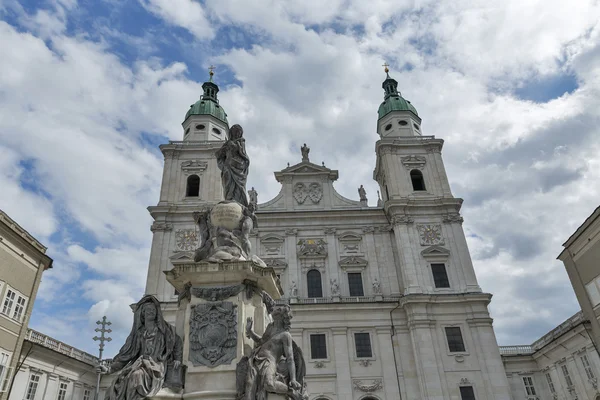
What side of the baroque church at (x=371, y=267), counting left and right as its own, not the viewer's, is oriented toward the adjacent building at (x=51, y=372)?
right

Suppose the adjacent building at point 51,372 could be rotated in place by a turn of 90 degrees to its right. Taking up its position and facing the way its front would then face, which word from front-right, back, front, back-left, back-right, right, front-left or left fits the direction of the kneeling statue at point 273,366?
front-left

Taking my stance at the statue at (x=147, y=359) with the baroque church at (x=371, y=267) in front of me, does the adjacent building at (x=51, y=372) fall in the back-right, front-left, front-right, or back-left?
front-left

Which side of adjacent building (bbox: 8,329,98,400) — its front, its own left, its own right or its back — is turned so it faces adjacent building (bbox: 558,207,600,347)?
front

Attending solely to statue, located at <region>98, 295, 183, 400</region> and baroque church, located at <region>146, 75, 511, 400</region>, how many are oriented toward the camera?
2

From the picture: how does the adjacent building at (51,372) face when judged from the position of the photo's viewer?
facing the viewer and to the right of the viewer

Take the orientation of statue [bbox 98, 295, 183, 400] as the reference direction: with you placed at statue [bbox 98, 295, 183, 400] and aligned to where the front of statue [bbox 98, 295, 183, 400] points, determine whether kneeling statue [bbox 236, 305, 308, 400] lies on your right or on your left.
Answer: on your left

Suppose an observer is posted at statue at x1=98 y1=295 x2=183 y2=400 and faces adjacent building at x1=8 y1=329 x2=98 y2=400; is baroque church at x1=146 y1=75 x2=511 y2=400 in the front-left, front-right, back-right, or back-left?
front-right

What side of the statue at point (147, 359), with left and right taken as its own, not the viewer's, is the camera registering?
front

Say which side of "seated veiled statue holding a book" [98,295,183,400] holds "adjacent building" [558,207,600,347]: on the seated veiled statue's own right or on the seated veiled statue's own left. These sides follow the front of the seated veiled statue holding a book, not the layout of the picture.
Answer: on the seated veiled statue's own left

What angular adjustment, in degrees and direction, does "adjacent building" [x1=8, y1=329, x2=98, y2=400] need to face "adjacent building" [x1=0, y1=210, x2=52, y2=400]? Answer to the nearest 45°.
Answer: approximately 90° to its right

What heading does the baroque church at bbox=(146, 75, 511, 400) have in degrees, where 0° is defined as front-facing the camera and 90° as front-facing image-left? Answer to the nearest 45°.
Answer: approximately 0°

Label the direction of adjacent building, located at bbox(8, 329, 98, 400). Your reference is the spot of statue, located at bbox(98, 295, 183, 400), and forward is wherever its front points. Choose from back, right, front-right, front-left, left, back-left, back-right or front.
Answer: back

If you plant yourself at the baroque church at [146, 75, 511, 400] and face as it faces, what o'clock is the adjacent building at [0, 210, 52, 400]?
The adjacent building is roughly at 2 o'clock from the baroque church.
